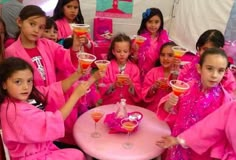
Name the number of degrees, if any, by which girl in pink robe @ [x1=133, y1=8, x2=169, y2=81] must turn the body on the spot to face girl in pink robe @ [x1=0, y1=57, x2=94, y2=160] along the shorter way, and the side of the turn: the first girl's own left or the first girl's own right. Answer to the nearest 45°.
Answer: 0° — they already face them

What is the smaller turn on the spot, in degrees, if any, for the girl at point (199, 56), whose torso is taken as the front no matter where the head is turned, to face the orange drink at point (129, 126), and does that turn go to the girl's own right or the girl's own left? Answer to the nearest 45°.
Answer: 0° — they already face it

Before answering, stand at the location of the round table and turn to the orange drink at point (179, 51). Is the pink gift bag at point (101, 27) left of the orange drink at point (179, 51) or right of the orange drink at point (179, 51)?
left

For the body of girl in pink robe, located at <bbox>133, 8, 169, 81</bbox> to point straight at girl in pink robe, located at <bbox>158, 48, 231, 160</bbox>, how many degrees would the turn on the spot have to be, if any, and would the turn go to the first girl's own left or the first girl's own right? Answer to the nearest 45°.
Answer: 0° — they already face them

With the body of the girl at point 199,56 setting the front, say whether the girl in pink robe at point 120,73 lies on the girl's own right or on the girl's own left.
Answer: on the girl's own right

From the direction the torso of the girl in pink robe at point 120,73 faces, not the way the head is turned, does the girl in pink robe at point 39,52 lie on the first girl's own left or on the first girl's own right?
on the first girl's own right

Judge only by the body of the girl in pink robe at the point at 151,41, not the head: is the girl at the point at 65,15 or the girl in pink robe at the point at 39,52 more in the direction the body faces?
the girl in pink robe

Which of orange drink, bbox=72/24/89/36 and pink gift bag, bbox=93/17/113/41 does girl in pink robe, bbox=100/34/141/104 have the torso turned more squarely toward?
the orange drink

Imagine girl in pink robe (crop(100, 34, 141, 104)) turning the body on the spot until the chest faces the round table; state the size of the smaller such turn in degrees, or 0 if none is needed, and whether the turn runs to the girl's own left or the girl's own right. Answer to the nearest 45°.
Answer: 0° — they already face it
